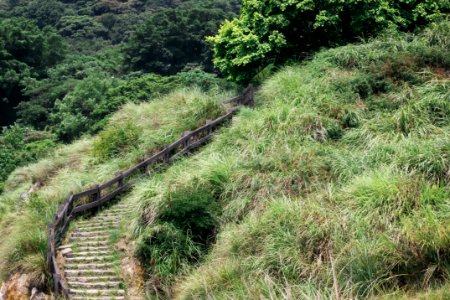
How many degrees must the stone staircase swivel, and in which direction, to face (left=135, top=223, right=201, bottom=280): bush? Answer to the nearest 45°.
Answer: approximately 45° to its left

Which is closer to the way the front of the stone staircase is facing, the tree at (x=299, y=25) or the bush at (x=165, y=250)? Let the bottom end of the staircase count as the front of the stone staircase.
the bush

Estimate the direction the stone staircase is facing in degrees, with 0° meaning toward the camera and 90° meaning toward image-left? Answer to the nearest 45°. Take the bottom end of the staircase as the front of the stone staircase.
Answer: approximately 0°

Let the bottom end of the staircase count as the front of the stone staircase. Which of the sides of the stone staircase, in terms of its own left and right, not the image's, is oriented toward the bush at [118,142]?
back

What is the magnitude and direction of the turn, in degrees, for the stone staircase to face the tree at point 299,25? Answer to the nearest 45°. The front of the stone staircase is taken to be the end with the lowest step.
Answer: approximately 135° to its left

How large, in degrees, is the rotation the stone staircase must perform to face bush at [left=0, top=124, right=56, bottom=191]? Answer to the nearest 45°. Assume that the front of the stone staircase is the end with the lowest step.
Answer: approximately 180°
